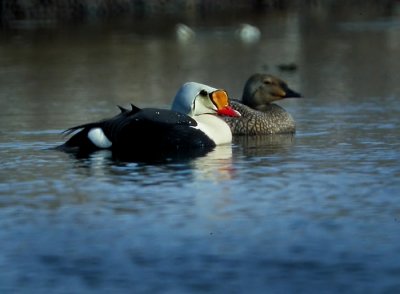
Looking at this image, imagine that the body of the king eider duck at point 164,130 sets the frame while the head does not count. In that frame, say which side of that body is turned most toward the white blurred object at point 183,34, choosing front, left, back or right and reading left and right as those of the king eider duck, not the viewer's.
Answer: left

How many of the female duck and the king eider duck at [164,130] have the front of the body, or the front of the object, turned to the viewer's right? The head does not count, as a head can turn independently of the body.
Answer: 2

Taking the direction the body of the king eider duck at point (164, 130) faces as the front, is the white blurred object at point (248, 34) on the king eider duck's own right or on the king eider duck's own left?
on the king eider duck's own left

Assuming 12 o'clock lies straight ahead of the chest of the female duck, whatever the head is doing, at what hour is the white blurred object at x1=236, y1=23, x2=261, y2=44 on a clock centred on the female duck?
The white blurred object is roughly at 9 o'clock from the female duck.

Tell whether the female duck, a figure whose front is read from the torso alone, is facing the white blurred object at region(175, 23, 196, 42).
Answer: no

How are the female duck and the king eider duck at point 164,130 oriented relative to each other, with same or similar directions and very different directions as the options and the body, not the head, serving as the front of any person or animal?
same or similar directions

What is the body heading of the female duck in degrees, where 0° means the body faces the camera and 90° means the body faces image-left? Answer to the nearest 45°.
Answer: approximately 270°

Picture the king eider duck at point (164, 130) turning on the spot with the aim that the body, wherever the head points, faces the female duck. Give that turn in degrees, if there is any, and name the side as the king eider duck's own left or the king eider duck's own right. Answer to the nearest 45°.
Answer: approximately 45° to the king eider duck's own left

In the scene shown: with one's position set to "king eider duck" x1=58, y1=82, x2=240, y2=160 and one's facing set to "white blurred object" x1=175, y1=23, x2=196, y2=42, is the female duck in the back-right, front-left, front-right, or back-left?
front-right

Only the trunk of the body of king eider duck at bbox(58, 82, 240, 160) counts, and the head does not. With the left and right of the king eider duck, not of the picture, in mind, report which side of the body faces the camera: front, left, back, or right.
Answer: right
